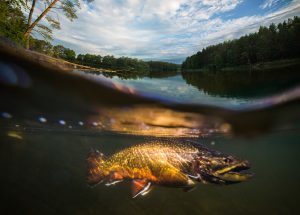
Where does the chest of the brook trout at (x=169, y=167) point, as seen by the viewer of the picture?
to the viewer's right
